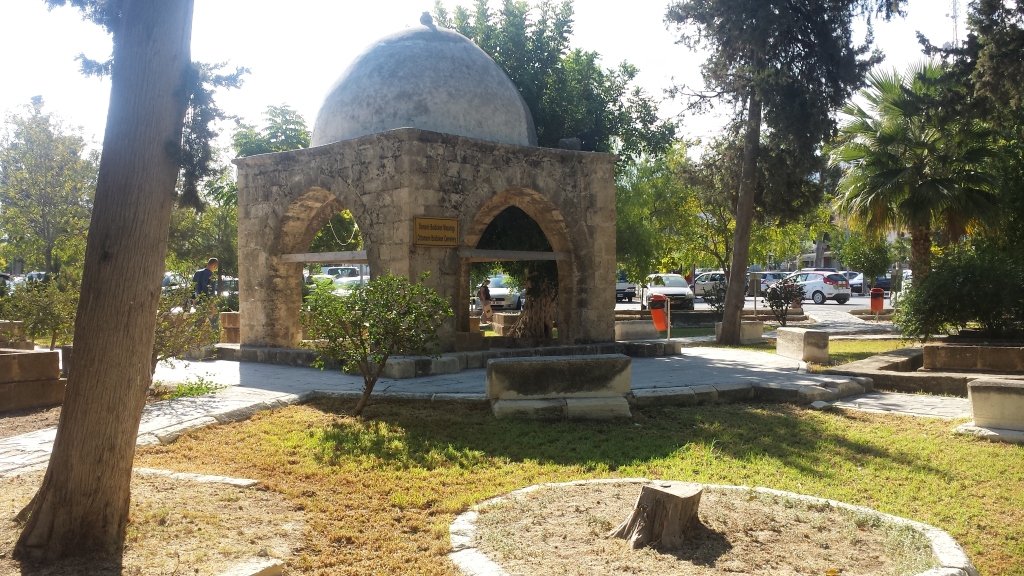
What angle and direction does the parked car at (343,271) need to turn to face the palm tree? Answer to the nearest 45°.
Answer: approximately 45° to its left

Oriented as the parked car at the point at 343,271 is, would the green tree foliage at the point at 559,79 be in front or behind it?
in front

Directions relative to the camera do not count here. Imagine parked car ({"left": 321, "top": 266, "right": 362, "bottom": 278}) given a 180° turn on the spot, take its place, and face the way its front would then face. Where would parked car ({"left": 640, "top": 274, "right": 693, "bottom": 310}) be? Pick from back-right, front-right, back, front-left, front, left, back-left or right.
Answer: back-right

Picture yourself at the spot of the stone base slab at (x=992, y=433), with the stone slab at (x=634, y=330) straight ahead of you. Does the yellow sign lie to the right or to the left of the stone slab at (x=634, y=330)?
left

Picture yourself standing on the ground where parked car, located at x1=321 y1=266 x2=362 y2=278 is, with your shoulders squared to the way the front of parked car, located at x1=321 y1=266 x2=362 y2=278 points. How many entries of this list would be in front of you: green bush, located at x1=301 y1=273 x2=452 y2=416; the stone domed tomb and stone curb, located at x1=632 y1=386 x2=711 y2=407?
3

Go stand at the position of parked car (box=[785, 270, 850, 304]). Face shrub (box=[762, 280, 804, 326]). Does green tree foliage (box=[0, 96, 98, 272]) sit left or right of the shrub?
right
